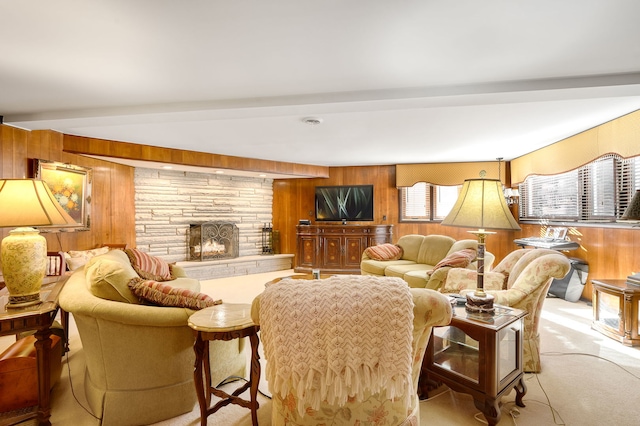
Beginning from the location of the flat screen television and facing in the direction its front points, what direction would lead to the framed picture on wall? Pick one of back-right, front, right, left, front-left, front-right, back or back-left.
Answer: front-right

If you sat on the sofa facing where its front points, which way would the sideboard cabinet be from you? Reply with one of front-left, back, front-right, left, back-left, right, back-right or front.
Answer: right

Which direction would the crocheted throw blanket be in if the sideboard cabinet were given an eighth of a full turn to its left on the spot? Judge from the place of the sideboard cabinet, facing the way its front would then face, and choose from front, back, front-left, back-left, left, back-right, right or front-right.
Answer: front-right

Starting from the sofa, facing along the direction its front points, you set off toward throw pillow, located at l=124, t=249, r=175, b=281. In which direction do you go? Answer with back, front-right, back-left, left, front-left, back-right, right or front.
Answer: front

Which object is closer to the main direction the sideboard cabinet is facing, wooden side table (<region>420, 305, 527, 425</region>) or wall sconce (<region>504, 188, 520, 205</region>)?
the wooden side table

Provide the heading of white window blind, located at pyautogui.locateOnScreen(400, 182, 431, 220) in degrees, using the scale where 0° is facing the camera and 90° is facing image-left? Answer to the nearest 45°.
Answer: approximately 0°

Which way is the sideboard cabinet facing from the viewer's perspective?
toward the camera

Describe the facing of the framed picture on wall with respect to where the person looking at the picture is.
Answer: facing the viewer and to the right of the viewer

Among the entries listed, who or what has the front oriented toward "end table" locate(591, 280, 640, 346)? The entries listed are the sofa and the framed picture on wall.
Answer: the framed picture on wall

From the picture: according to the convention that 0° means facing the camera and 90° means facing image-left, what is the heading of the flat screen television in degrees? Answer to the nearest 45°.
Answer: approximately 0°

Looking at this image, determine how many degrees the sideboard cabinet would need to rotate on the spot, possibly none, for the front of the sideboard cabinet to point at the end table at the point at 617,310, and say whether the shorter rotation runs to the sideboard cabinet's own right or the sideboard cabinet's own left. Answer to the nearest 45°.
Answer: approximately 45° to the sideboard cabinet's own left

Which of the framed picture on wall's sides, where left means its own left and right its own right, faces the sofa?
front

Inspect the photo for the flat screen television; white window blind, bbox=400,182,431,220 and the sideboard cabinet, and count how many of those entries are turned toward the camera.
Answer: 3

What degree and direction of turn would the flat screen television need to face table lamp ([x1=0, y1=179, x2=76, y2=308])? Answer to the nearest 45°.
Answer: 0° — it already faces it

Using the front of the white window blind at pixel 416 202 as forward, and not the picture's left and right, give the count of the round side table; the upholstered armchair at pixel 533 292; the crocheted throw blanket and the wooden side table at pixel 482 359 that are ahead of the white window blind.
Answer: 4

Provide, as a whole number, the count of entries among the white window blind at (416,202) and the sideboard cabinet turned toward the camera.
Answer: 2

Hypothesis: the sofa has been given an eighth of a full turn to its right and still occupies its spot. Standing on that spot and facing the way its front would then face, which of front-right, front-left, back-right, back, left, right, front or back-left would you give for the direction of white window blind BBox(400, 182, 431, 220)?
right

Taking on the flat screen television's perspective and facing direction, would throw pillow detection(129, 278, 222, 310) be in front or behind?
in front

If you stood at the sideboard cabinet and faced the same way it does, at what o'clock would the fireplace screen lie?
The fireplace screen is roughly at 3 o'clock from the sideboard cabinet.

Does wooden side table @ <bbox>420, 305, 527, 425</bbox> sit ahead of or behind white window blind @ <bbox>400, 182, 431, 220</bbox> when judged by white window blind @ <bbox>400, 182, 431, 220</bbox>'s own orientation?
ahead
